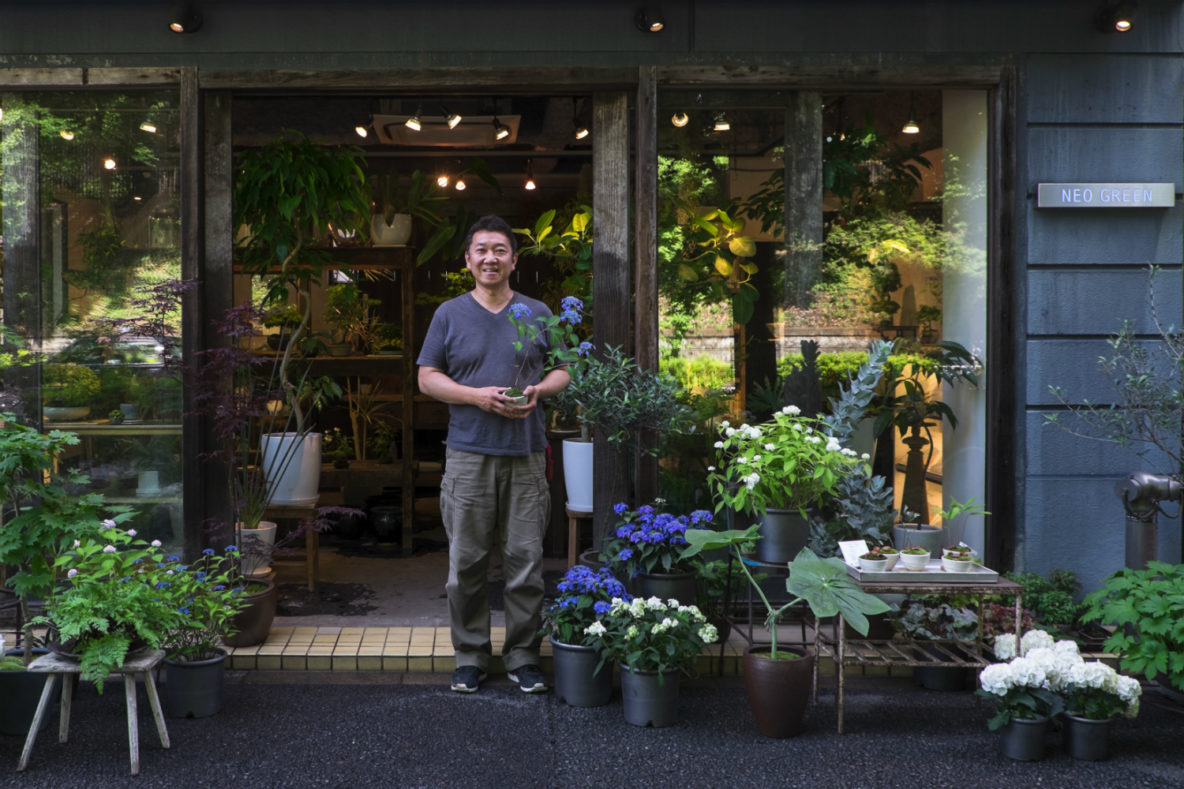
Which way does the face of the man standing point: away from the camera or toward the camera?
toward the camera

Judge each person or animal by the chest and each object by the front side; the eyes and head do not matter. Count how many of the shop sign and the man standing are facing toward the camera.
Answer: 2

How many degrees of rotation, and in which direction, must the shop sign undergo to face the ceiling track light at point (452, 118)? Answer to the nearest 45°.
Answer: approximately 90° to its right

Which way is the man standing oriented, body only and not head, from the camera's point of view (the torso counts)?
toward the camera

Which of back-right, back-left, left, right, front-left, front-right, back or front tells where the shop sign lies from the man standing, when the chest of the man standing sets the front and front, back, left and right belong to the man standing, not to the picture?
left

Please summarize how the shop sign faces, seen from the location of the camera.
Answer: facing the viewer

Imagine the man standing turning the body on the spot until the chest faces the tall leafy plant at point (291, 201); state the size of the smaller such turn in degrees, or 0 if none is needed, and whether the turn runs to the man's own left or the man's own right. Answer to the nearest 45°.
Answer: approximately 135° to the man's own right

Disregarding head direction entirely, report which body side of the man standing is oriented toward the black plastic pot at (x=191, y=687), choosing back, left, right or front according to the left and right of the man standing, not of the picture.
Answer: right

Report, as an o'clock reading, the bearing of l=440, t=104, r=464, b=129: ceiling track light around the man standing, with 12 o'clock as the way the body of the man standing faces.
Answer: The ceiling track light is roughly at 6 o'clock from the man standing.

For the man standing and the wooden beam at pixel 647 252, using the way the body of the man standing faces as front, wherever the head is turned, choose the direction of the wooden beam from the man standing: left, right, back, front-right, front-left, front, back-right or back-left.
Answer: back-left

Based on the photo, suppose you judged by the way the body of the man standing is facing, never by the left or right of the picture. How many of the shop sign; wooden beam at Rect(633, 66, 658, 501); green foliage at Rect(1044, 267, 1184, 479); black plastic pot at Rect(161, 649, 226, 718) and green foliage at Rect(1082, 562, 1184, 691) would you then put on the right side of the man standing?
1

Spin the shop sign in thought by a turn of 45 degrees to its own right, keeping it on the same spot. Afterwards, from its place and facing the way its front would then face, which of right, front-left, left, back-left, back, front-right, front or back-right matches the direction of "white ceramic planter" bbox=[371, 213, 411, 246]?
front-right

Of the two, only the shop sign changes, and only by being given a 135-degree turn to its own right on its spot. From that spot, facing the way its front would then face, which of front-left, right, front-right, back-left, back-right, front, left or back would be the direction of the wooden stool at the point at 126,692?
left

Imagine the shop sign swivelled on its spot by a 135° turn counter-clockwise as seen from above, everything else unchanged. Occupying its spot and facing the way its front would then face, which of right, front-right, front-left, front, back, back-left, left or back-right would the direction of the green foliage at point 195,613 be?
back

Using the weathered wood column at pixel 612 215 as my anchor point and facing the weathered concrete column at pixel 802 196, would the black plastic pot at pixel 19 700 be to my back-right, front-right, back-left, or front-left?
back-right

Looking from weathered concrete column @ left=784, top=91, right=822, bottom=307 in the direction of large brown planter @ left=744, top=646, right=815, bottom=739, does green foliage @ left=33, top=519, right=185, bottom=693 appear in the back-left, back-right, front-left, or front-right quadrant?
front-right
